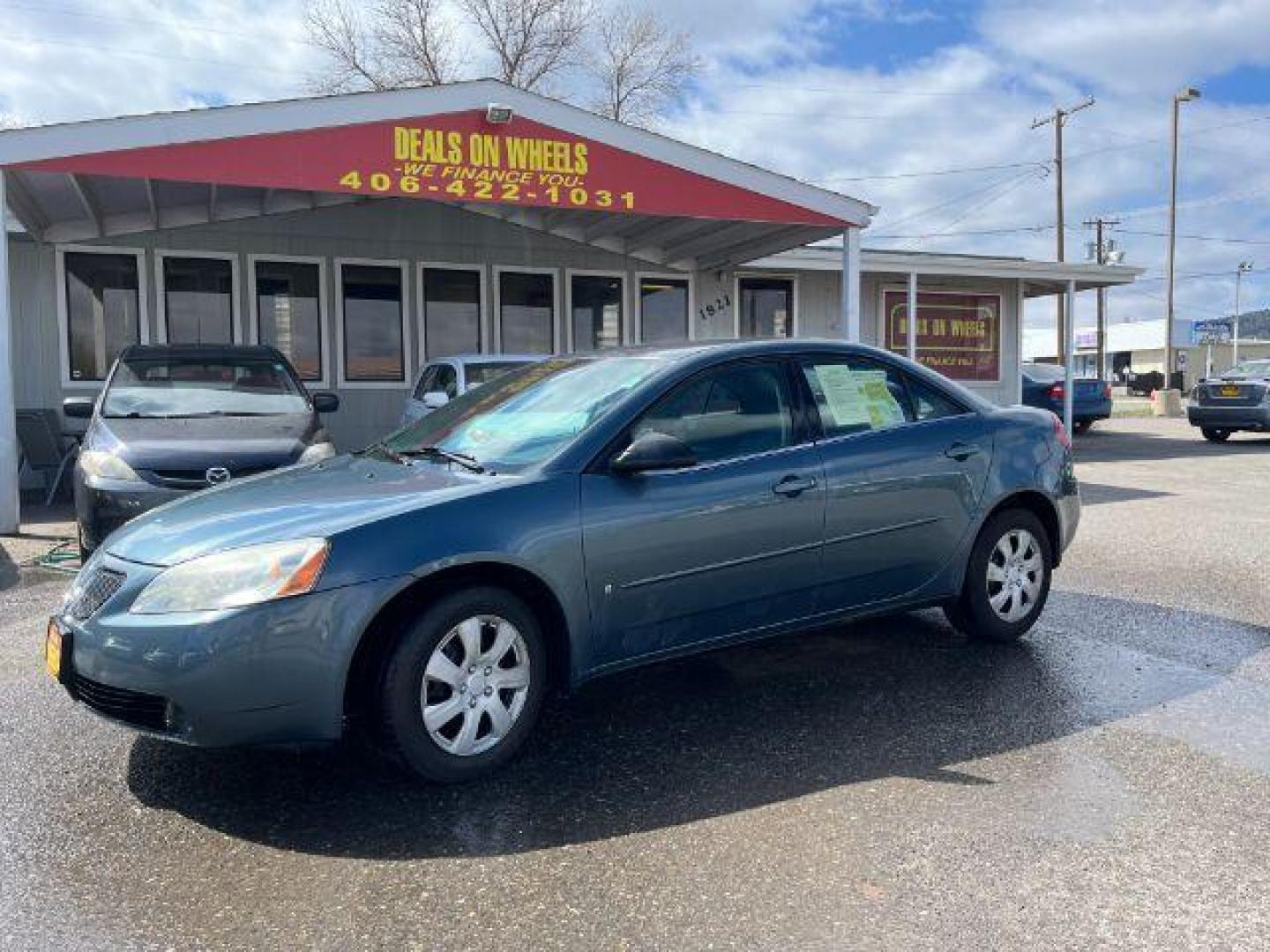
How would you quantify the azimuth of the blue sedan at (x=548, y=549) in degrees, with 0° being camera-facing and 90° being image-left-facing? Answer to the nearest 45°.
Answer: approximately 45°

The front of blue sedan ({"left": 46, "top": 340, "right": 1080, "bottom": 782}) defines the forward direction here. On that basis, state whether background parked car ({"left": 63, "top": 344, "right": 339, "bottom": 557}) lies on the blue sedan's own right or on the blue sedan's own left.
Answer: on the blue sedan's own right

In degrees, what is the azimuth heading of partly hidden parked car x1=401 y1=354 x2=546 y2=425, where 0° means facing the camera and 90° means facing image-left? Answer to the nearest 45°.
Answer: approximately 45°

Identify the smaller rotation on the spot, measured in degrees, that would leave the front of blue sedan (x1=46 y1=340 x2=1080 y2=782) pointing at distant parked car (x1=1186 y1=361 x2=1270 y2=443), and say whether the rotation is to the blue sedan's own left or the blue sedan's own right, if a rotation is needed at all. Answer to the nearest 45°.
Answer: approximately 180°

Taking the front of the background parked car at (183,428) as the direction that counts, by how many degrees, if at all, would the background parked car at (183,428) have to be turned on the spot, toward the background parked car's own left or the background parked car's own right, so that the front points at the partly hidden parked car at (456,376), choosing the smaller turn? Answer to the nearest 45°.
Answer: approximately 135° to the background parked car's own left

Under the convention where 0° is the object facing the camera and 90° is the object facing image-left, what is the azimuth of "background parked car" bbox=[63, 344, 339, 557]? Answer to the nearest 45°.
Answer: approximately 0°

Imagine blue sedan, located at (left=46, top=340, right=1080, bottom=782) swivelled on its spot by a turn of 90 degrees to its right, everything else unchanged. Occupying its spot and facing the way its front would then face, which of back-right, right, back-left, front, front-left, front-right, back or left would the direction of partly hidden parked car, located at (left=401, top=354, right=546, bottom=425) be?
front-right

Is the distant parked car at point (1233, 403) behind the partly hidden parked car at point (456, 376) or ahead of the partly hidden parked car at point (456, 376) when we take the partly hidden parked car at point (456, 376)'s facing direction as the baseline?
behind
